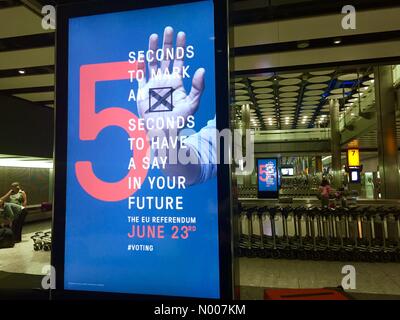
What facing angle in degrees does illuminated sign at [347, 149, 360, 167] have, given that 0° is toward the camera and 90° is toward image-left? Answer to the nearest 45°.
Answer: approximately 0°

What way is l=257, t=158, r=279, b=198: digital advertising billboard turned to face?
toward the camera

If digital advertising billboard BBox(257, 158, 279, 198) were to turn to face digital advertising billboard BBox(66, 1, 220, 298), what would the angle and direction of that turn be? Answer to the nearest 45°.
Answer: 0° — it already faces it

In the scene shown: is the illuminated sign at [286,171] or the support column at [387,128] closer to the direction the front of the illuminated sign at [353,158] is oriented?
the support column

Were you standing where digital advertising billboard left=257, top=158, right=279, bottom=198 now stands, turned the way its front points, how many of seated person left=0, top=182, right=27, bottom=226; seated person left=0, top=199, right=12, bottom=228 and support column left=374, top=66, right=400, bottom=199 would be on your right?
2

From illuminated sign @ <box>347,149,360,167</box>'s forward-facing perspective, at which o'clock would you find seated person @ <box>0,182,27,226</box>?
The seated person is roughly at 1 o'clock from the illuminated sign.

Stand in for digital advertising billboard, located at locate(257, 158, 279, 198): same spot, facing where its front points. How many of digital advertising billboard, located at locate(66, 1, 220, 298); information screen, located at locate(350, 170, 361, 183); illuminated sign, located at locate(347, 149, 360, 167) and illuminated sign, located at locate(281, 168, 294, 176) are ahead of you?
1

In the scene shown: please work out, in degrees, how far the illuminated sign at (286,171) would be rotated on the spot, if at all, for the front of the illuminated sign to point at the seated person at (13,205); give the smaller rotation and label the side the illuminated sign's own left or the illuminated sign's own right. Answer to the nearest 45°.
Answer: approximately 45° to the illuminated sign's own right

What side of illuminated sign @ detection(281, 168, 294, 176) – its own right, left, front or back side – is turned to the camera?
front
